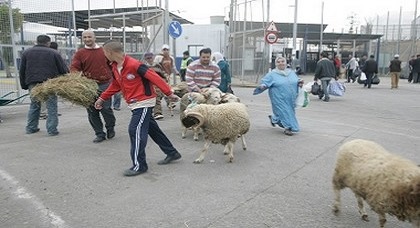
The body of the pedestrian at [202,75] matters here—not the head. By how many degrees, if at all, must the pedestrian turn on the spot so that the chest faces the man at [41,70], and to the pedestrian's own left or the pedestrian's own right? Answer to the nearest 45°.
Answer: approximately 90° to the pedestrian's own right

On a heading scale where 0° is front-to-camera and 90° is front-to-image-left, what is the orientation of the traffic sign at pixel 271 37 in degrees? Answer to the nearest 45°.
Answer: approximately 0°

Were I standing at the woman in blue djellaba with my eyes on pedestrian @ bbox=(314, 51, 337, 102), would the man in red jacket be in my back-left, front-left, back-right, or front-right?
back-left

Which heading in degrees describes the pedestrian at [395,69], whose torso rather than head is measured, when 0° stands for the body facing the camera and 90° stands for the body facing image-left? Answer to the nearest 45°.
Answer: approximately 180°

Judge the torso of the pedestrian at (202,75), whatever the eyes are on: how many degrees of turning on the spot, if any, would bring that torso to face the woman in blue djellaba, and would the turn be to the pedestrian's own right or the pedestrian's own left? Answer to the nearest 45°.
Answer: approximately 90° to the pedestrian's own left

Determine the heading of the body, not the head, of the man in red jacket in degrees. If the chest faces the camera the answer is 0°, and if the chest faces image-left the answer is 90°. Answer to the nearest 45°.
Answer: approximately 45°

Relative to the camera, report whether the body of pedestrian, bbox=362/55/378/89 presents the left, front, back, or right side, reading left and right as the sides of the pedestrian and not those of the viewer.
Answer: back

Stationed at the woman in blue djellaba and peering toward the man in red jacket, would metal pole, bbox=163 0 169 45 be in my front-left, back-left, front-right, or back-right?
back-right
